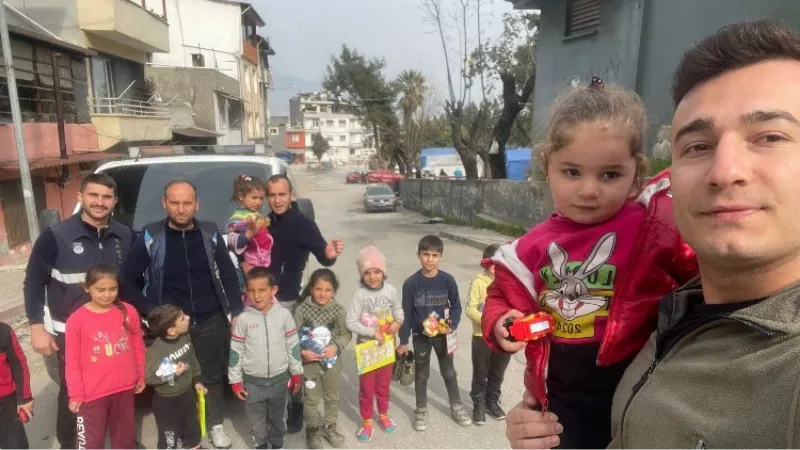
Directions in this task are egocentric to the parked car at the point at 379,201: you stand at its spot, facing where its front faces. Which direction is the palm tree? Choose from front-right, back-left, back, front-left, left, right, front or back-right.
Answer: back

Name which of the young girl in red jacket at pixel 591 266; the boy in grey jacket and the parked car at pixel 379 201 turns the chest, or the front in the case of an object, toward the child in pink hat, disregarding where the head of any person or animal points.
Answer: the parked car

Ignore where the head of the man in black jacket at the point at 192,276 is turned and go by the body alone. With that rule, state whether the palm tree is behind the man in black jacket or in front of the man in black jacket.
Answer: behind

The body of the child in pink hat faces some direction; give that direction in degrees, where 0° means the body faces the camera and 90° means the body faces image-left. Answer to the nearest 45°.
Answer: approximately 0°
